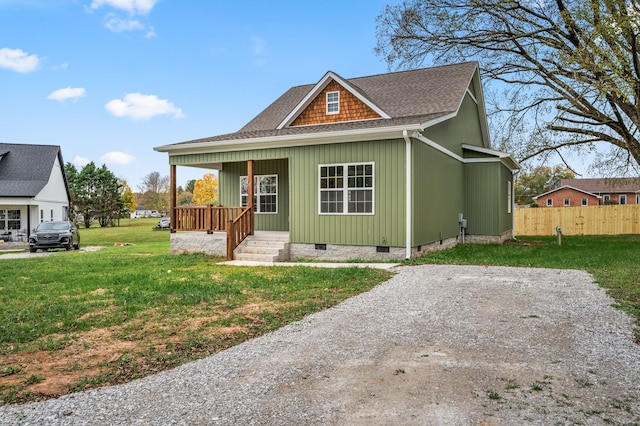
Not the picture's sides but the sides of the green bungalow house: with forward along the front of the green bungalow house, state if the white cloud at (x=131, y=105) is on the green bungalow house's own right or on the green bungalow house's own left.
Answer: on the green bungalow house's own right

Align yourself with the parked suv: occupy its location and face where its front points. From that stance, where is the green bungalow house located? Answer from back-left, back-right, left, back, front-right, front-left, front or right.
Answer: left

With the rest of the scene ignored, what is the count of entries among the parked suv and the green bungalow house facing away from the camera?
0

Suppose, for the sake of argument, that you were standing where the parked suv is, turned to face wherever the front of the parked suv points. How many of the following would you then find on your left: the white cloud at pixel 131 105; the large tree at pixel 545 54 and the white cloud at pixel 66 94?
1

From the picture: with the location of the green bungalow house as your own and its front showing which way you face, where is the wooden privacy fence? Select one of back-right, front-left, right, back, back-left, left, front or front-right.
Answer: back

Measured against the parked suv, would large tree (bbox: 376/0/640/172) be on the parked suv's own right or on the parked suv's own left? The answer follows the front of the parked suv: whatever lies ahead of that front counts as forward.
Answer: on the parked suv's own left

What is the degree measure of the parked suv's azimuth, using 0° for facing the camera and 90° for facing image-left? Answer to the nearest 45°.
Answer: approximately 45°
